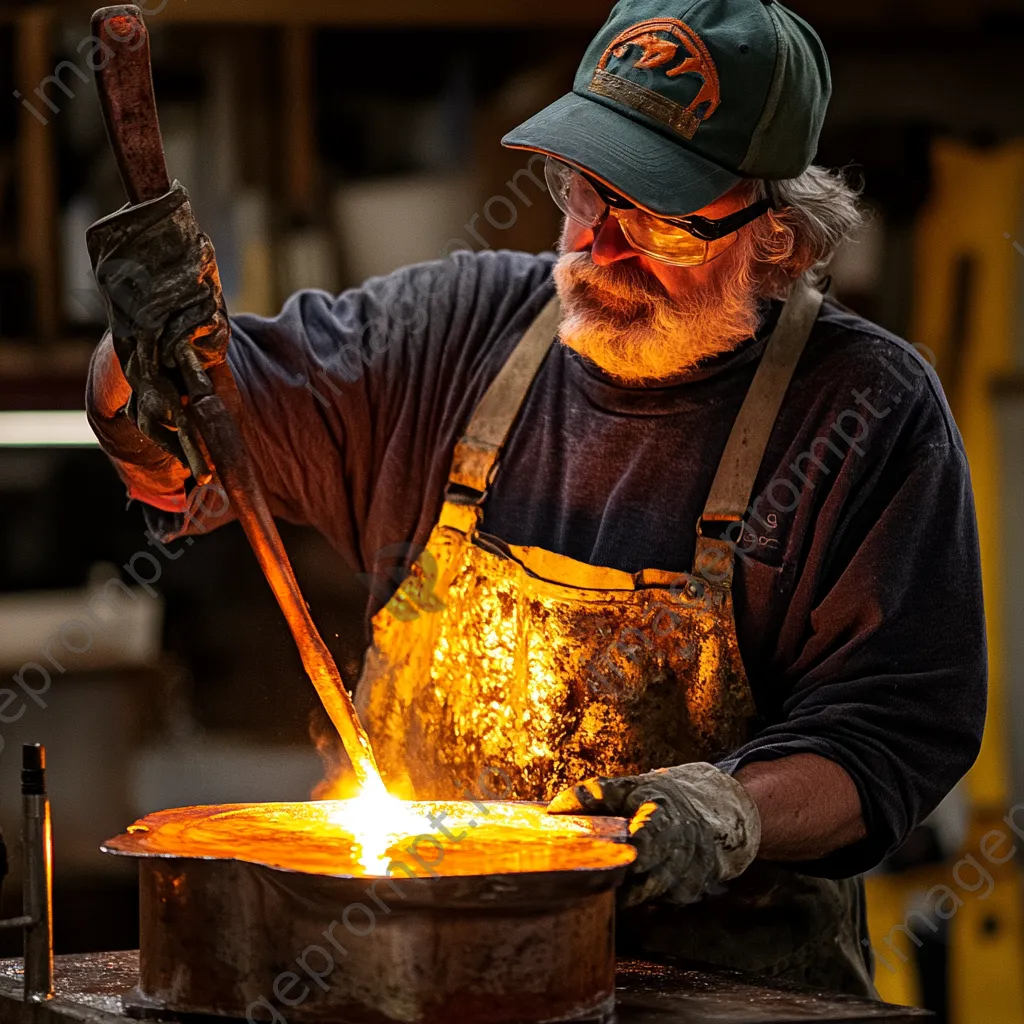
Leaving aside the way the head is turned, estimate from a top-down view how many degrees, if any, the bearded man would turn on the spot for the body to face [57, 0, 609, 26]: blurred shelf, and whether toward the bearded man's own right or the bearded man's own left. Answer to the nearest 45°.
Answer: approximately 135° to the bearded man's own right

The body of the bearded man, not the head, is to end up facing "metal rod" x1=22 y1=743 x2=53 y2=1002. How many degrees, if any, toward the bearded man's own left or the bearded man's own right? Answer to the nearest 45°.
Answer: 0° — they already face it

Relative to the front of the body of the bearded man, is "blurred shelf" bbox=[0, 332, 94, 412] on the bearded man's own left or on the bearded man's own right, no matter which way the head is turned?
on the bearded man's own right

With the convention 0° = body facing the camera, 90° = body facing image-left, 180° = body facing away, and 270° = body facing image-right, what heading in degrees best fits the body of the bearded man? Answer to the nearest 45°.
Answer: approximately 45°

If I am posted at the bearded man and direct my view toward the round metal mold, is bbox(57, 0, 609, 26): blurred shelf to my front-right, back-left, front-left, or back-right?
back-right
